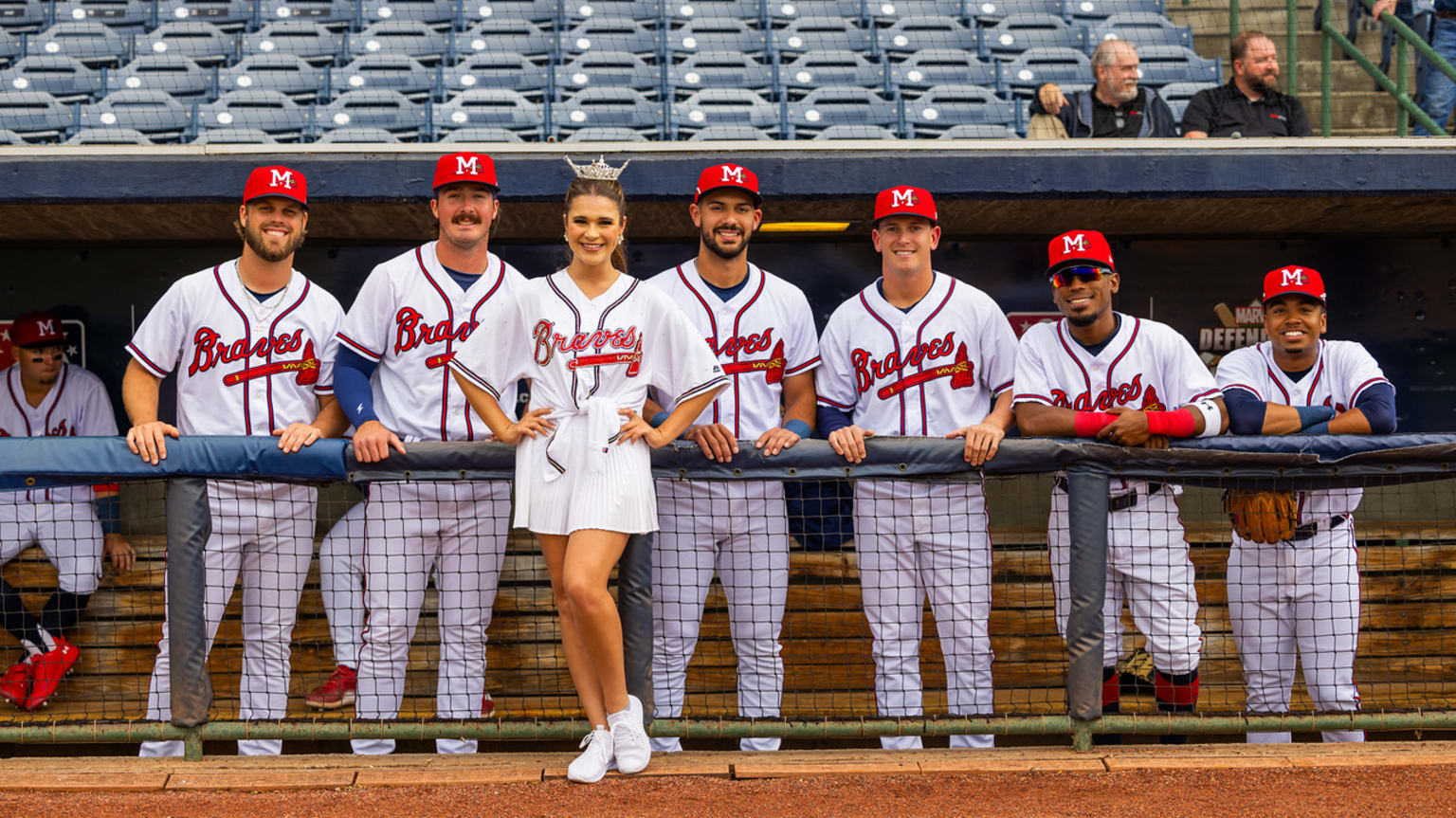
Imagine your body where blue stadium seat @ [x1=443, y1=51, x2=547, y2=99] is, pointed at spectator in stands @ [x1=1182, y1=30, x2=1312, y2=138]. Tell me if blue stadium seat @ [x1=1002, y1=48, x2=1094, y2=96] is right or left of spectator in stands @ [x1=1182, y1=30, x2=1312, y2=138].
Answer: left

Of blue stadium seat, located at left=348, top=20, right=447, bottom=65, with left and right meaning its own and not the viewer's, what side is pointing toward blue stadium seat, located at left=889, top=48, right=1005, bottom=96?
left

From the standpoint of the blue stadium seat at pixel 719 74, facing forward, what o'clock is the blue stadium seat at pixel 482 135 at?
the blue stadium seat at pixel 482 135 is roughly at 2 o'clock from the blue stadium seat at pixel 719 74.

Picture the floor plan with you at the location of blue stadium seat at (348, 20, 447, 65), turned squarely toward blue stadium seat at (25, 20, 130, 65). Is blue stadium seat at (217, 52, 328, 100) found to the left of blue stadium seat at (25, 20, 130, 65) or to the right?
left

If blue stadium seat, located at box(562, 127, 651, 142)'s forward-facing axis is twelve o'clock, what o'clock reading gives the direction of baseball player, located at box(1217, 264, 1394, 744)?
The baseball player is roughly at 11 o'clock from the blue stadium seat.

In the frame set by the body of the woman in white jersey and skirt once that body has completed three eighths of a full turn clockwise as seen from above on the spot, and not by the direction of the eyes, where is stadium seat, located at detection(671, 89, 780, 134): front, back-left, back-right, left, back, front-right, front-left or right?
front-right

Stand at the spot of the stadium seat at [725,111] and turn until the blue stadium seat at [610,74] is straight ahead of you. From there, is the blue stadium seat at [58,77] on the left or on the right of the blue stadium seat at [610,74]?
left

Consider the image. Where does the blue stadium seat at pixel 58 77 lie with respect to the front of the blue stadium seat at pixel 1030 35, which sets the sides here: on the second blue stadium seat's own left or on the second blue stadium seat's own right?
on the second blue stadium seat's own right
